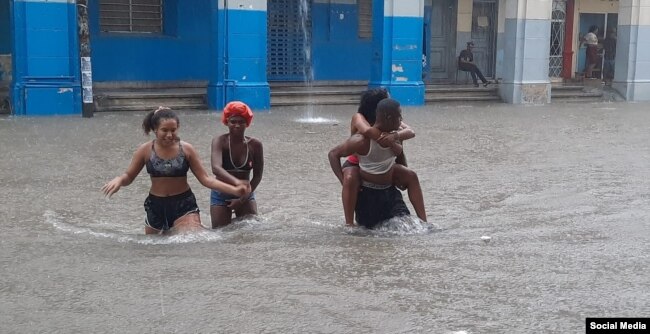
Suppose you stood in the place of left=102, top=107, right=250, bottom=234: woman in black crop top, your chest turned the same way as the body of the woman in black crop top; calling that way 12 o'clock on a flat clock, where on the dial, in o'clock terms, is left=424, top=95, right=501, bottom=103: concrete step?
The concrete step is roughly at 7 o'clock from the woman in black crop top.

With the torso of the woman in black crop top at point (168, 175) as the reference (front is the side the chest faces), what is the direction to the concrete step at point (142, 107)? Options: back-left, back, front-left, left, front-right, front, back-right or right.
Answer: back

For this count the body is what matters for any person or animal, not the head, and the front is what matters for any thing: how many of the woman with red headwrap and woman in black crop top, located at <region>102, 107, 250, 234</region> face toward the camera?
2

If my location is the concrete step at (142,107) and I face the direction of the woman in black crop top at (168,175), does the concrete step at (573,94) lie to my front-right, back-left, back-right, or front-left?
back-left

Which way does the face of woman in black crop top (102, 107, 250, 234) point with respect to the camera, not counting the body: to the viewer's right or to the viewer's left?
to the viewer's right

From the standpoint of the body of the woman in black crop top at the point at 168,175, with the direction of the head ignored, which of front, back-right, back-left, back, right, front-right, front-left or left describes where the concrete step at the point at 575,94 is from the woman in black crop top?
back-left

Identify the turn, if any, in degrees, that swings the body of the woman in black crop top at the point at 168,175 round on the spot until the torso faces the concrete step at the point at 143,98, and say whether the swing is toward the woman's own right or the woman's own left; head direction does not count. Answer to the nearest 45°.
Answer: approximately 180°

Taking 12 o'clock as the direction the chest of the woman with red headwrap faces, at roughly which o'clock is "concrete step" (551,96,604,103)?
The concrete step is roughly at 7 o'clock from the woman with red headwrap.

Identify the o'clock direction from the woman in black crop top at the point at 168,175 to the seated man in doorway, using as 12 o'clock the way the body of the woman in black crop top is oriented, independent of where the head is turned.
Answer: The seated man in doorway is roughly at 7 o'clock from the woman in black crop top.

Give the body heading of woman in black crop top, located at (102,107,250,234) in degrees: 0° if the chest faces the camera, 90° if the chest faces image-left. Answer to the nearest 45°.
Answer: approximately 0°

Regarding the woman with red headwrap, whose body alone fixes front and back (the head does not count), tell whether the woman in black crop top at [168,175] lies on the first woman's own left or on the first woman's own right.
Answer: on the first woman's own right
